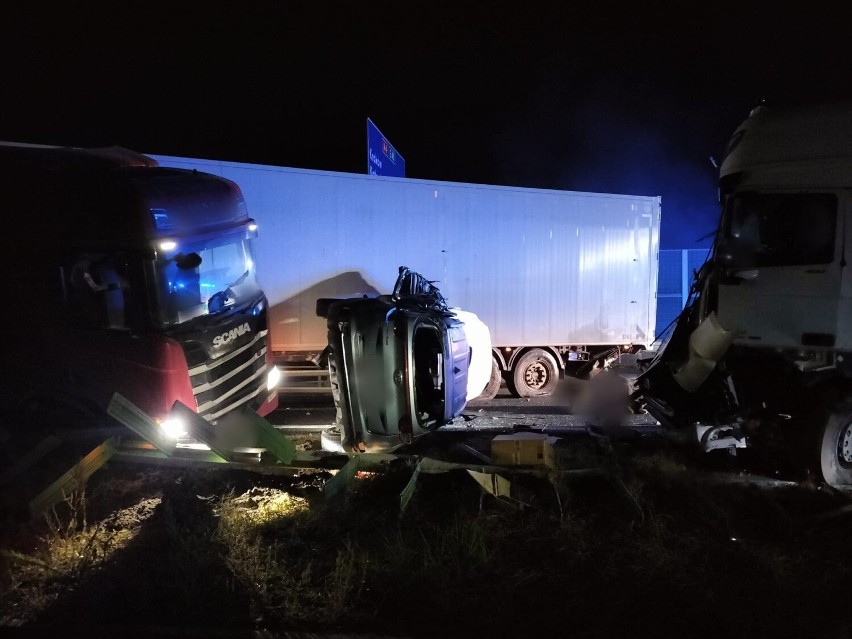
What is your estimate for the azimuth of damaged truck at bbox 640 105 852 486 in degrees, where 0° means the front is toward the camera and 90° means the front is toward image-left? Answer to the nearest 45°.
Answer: approximately 90°

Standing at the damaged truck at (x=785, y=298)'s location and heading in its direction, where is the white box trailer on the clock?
The white box trailer is roughly at 1 o'clock from the damaged truck.
